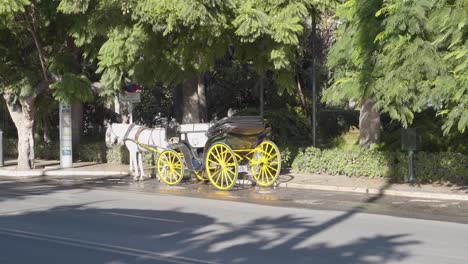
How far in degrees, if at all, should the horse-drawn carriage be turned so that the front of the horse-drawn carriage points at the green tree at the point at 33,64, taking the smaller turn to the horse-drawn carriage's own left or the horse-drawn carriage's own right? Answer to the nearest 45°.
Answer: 0° — it already faces it

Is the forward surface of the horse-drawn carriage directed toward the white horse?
yes

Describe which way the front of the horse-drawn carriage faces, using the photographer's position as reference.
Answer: facing away from the viewer and to the left of the viewer

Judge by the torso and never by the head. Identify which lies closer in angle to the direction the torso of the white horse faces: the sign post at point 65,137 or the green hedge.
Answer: the sign post

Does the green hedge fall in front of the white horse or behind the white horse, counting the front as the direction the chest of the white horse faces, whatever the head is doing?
behind

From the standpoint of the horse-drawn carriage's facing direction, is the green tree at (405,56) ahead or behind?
behind

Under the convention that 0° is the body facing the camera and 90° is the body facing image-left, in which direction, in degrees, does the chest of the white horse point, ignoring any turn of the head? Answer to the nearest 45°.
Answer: approximately 90°

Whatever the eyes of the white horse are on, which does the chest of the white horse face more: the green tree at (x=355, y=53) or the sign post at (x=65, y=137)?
the sign post

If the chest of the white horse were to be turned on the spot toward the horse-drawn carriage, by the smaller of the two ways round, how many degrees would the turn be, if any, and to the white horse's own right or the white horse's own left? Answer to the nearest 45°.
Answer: approximately 135° to the white horse's own left

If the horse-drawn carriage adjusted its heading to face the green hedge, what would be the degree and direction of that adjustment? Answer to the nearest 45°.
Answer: approximately 135° to its right
